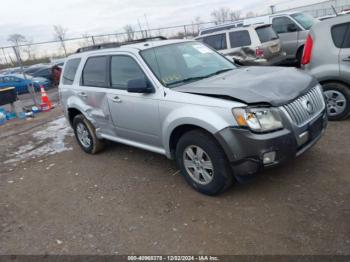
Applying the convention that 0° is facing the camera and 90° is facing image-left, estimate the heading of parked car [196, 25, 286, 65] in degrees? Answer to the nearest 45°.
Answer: approximately 135°

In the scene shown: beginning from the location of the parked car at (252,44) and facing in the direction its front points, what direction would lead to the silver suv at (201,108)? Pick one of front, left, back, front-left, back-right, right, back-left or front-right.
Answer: back-left

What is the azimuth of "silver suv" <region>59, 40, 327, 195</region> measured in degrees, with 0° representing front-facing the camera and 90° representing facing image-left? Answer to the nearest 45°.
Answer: approximately 315°

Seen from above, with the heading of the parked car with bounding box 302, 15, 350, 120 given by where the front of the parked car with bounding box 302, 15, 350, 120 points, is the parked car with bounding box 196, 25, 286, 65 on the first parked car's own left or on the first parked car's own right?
on the first parked car's own left

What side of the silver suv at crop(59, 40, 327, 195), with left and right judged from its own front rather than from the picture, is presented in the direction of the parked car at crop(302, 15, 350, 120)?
left

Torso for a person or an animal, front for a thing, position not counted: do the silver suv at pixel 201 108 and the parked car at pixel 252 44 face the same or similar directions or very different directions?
very different directions

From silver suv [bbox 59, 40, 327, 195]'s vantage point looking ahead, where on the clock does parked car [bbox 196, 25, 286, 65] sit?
The parked car is roughly at 8 o'clock from the silver suv.
